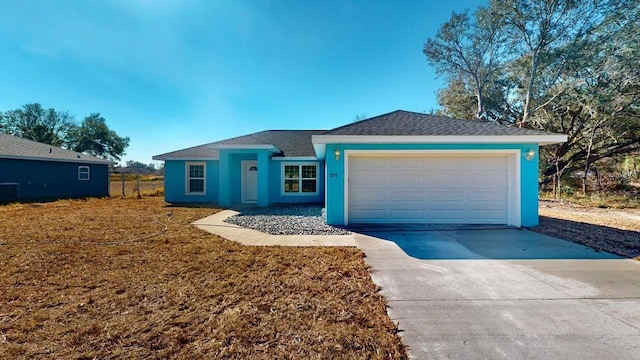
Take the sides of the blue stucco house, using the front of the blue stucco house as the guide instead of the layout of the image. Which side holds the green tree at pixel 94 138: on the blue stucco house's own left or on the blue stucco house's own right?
on the blue stucco house's own right

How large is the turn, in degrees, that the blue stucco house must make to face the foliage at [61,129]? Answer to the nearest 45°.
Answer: approximately 135° to its right

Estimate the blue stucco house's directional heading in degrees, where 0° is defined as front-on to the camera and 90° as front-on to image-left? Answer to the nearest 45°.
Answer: approximately 0°

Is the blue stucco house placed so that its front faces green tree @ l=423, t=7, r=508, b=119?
no

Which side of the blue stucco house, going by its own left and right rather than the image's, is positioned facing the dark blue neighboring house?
right

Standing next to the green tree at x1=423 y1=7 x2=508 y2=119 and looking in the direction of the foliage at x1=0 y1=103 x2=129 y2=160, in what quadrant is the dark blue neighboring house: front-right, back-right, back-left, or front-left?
front-left

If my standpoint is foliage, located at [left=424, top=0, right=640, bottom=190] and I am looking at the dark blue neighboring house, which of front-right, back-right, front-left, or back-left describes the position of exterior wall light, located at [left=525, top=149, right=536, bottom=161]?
front-left

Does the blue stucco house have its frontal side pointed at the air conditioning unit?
no

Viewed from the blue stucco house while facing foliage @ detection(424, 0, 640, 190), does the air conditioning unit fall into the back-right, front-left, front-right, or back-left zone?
back-left
